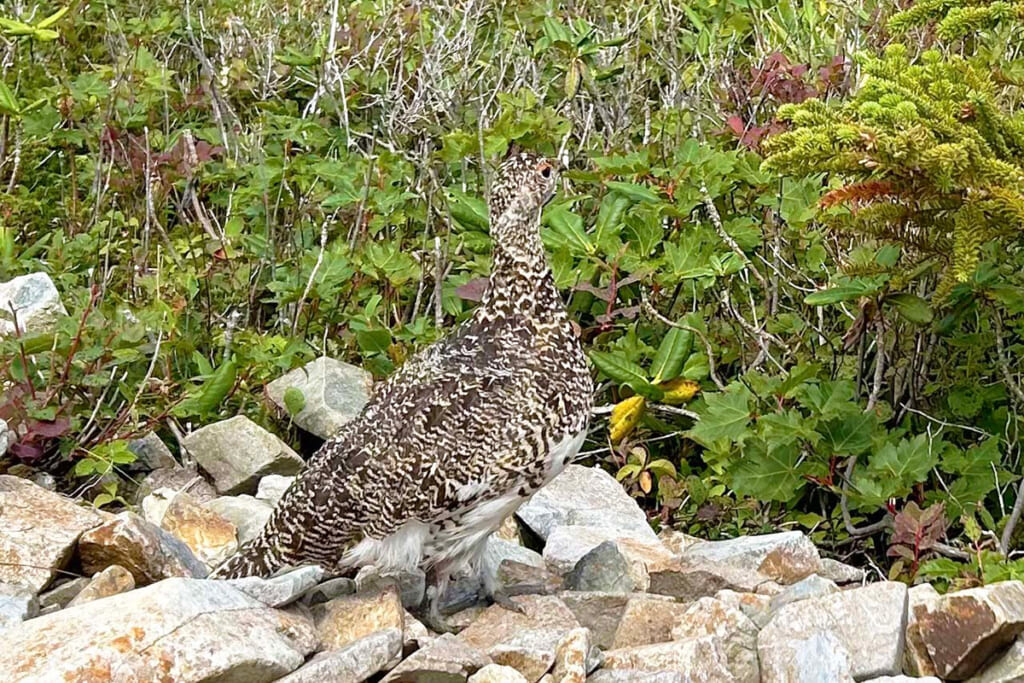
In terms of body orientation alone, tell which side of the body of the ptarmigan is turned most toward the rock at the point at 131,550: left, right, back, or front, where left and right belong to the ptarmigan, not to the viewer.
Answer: back

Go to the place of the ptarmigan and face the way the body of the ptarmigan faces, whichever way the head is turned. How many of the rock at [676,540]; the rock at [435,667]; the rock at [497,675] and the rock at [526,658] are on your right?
3

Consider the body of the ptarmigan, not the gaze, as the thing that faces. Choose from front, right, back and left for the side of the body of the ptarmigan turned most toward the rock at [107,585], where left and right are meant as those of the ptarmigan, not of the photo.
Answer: back

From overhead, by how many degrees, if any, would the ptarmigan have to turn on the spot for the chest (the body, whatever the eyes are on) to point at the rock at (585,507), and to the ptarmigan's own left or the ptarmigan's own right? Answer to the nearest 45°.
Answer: approximately 45° to the ptarmigan's own left

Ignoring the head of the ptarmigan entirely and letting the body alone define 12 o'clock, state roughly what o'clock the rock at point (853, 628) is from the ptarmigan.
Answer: The rock is roughly at 1 o'clock from the ptarmigan.

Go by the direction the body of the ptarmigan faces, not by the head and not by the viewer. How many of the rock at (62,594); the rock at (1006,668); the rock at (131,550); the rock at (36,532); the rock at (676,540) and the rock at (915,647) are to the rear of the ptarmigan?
3

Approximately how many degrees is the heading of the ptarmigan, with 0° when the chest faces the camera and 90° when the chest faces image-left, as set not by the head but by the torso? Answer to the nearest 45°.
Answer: approximately 270°

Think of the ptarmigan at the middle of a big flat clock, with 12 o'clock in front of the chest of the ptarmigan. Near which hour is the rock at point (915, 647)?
The rock is roughly at 1 o'clock from the ptarmigan.

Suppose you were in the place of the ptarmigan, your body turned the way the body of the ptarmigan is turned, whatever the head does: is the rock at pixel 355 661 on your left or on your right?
on your right

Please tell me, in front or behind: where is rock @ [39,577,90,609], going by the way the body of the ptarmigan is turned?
behind

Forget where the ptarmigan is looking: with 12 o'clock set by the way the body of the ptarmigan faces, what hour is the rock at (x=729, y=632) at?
The rock is roughly at 1 o'clock from the ptarmigan.

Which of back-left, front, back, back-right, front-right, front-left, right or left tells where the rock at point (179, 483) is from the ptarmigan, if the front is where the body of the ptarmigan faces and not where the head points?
back-left

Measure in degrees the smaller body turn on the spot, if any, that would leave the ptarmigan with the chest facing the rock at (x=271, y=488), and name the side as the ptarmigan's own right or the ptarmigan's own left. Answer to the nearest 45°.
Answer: approximately 135° to the ptarmigan's own left
